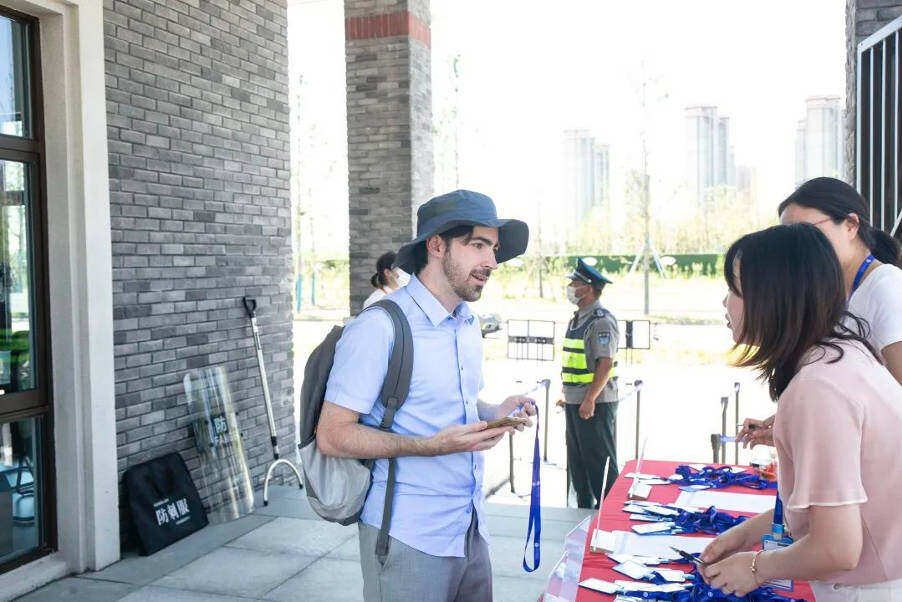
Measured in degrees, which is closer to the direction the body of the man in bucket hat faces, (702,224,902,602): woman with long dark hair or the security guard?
the woman with long dark hair

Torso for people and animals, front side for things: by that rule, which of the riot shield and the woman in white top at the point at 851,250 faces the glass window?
the woman in white top

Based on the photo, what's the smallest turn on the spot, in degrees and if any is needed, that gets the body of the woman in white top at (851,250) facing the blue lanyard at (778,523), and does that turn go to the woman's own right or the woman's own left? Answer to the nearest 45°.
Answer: approximately 90° to the woman's own left

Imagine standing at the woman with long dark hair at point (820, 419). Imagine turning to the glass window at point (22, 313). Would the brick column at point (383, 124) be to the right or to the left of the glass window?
right

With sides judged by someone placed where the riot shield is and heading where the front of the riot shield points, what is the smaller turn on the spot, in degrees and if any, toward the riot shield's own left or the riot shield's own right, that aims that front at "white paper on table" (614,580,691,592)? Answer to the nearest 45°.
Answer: approximately 45° to the riot shield's own right

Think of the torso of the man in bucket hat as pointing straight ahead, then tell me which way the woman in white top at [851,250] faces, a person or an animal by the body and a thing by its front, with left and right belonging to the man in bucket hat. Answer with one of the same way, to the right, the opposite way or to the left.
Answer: the opposite way

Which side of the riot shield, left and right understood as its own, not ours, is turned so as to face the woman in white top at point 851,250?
front

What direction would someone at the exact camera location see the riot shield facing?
facing the viewer and to the right of the viewer

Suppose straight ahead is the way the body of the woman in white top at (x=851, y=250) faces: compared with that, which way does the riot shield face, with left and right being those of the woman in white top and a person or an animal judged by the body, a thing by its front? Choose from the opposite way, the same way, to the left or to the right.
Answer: the opposite way

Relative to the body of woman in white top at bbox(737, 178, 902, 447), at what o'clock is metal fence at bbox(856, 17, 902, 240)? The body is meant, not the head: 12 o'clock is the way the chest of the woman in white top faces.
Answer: The metal fence is roughly at 3 o'clock from the woman in white top.

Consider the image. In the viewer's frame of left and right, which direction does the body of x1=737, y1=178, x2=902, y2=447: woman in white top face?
facing to the left of the viewer

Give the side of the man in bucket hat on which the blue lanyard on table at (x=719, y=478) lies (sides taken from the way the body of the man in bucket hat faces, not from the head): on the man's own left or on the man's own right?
on the man's own left

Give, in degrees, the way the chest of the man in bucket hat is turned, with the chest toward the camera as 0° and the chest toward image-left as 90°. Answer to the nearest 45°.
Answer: approximately 315°

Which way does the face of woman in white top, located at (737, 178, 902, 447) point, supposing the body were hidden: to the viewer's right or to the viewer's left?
to the viewer's left

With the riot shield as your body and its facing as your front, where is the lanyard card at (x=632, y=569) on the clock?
The lanyard card is roughly at 1 o'clock from the riot shield.

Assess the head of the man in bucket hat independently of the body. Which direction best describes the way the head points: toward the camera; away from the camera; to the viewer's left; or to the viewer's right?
to the viewer's right

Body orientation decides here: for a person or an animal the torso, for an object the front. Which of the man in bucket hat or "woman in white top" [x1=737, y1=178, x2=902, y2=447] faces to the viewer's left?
the woman in white top

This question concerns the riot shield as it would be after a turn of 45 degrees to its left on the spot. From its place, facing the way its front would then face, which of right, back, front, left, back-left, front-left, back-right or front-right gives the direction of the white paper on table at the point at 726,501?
front-right

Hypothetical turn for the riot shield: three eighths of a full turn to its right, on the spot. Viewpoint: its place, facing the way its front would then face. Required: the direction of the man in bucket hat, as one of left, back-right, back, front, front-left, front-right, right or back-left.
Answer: left

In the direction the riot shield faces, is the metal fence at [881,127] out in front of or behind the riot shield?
in front

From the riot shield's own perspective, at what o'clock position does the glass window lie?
The glass window is roughly at 3 o'clock from the riot shield.
